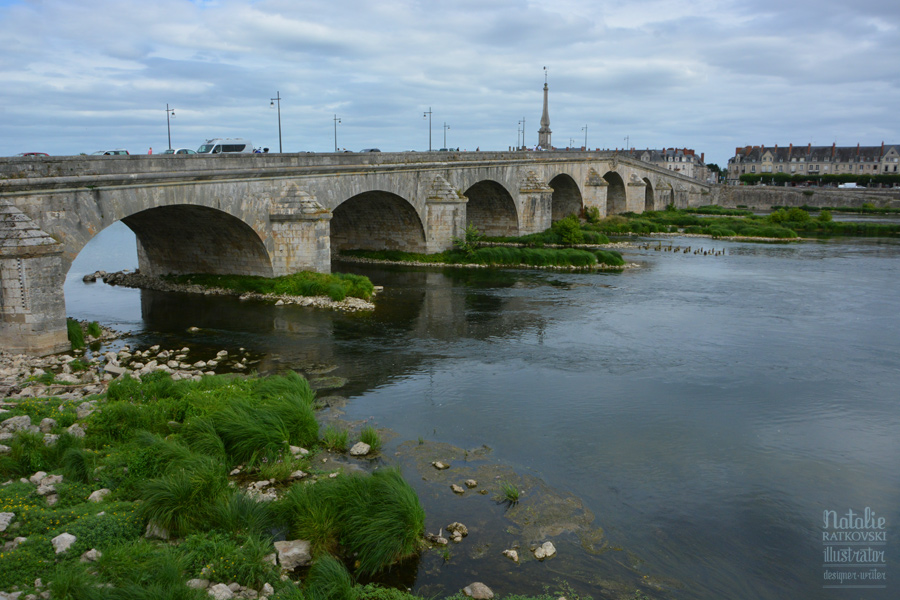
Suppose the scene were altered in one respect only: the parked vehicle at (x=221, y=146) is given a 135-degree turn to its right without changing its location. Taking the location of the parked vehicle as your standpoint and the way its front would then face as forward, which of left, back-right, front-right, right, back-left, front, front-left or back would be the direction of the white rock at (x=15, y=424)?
back

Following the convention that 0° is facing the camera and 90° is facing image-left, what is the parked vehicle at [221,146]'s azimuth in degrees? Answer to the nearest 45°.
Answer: approximately 45°

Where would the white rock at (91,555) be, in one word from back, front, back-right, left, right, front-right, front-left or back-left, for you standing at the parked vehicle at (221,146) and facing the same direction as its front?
front-left

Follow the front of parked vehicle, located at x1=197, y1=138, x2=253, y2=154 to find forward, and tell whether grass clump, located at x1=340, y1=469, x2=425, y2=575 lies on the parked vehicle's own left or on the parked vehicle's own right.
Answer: on the parked vehicle's own left

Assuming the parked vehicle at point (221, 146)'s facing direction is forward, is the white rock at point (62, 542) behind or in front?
in front

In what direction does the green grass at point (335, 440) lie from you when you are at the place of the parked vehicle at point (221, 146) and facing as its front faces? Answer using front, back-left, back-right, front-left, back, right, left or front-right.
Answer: front-left

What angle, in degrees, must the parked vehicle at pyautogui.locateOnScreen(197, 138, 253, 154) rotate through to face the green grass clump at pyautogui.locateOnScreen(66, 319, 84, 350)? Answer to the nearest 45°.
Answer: approximately 45° to its left

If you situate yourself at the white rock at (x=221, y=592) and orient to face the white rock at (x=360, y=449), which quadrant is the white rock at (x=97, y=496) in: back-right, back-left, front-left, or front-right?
front-left

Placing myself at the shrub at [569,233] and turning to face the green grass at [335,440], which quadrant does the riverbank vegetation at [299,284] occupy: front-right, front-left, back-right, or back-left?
front-right

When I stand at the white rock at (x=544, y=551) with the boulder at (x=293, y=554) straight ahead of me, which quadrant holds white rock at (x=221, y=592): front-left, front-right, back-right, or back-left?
front-left

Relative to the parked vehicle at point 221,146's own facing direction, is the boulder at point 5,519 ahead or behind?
ahead

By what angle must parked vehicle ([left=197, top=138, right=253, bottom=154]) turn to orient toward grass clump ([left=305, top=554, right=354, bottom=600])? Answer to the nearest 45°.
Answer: approximately 45° to its left

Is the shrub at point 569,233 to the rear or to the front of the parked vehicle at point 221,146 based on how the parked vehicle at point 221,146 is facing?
to the rear

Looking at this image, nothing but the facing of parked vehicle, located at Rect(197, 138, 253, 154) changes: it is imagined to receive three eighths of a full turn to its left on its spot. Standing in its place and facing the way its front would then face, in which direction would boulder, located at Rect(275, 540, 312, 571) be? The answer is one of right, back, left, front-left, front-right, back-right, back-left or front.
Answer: right
